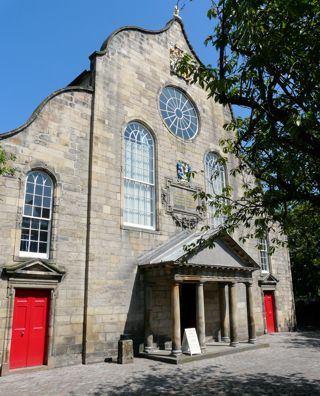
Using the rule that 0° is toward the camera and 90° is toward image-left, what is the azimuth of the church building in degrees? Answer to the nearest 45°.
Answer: approximately 315°
